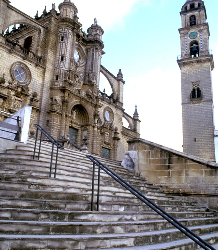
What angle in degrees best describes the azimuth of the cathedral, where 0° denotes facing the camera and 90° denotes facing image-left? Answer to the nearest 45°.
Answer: approximately 315°

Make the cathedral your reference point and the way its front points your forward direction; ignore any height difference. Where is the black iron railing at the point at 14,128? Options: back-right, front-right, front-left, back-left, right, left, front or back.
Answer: front-right

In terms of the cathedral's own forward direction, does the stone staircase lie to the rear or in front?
in front

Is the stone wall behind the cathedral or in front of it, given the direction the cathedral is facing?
in front

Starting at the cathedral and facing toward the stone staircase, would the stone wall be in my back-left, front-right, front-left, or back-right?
front-left

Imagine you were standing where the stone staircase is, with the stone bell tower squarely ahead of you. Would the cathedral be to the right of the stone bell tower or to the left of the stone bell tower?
left

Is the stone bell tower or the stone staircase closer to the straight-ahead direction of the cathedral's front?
the stone staircase

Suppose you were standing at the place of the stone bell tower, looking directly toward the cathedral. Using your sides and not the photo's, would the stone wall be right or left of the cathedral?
left

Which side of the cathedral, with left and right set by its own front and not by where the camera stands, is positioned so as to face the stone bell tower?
left

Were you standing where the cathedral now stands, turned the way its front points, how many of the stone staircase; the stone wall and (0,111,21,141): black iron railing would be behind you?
0
